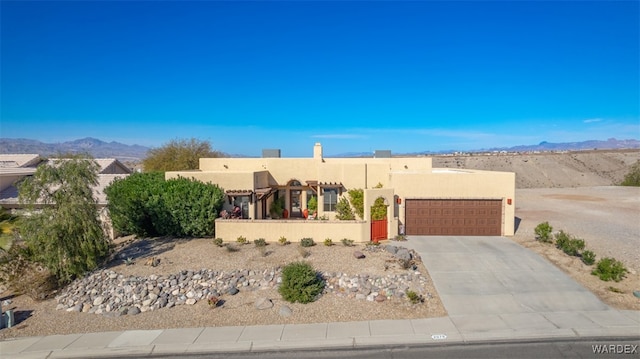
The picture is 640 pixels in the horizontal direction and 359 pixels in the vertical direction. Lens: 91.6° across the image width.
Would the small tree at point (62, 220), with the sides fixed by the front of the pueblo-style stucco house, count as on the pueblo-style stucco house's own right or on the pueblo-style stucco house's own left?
on the pueblo-style stucco house's own right

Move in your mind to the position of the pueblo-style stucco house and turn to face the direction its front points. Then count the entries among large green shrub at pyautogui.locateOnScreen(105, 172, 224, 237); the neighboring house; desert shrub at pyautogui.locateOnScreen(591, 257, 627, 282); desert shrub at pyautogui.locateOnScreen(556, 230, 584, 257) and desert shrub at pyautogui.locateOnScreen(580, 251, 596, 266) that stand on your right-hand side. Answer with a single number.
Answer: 2

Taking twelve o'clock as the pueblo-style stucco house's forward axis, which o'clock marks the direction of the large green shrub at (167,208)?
The large green shrub is roughly at 3 o'clock from the pueblo-style stucco house.

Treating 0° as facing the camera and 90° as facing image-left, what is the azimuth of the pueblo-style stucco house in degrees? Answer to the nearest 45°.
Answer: approximately 0°

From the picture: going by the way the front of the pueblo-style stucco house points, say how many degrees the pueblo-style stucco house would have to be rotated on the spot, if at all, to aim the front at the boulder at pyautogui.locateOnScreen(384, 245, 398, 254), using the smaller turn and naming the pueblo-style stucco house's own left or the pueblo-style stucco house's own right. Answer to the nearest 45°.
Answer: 0° — it already faces it

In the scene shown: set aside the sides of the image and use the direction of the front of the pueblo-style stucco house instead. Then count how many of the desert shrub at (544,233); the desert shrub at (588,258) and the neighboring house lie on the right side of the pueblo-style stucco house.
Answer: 1

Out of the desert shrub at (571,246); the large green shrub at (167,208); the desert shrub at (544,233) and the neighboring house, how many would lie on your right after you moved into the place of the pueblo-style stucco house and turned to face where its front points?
2

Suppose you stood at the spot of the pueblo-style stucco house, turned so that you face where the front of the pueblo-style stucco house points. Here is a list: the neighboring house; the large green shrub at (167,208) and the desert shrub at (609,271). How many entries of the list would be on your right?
2

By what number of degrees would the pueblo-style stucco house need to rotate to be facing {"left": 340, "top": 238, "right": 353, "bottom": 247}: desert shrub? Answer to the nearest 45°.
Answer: approximately 45° to its right

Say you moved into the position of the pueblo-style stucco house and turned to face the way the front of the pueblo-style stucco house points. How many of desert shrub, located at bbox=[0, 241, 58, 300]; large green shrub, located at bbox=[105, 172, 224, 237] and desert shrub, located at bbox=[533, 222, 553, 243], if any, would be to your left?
1

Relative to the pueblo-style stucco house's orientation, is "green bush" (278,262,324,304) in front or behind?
in front

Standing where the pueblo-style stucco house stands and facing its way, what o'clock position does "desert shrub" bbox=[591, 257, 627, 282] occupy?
The desert shrub is roughly at 10 o'clock from the pueblo-style stucco house.

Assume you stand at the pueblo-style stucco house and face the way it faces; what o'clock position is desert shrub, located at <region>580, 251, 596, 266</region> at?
The desert shrub is roughly at 10 o'clock from the pueblo-style stucco house.

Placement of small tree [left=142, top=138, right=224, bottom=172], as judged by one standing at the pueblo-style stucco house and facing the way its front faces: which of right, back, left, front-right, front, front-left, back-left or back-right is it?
back-right

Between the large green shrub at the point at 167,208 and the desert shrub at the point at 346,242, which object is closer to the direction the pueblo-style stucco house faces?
the desert shrub

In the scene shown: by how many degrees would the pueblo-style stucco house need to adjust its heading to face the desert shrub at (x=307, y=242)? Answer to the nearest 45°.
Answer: approximately 45° to its right

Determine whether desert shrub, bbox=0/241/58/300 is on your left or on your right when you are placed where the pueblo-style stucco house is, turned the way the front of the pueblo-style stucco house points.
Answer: on your right

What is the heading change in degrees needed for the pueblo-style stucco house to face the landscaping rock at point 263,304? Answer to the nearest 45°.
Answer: approximately 45° to its right
